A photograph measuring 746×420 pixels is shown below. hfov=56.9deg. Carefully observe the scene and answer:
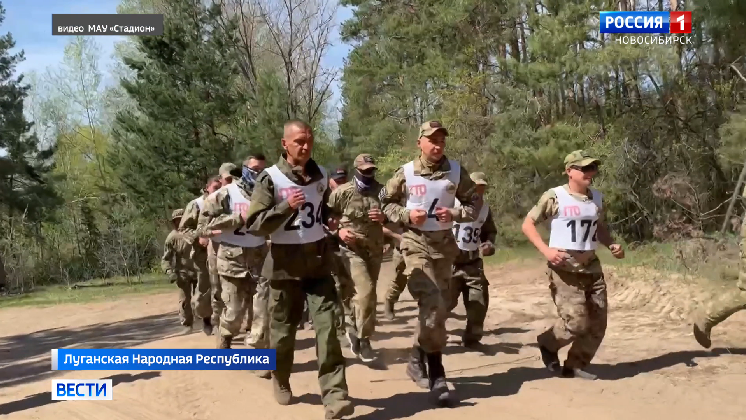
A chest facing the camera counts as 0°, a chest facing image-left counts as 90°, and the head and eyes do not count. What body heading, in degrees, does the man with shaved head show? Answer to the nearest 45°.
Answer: approximately 315°

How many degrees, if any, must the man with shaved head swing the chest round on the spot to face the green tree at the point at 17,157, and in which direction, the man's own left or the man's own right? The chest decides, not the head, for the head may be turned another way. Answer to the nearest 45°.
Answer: approximately 180°
